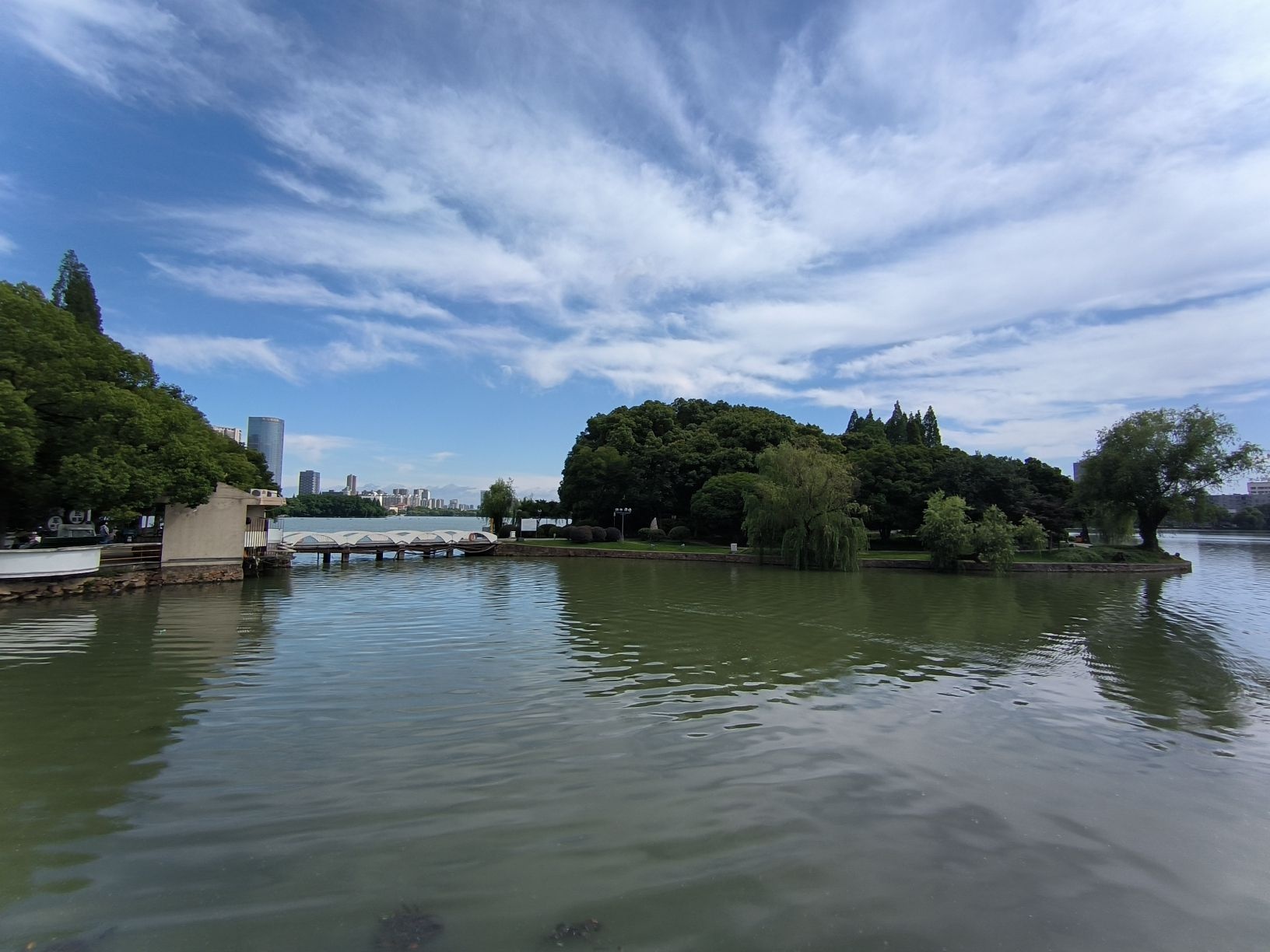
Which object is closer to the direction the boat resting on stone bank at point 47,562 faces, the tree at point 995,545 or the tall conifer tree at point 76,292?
the tree

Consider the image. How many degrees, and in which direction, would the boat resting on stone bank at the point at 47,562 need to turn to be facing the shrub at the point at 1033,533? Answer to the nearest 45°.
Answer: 0° — it already faces it

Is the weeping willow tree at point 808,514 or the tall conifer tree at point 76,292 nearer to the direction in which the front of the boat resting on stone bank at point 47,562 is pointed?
the weeping willow tree

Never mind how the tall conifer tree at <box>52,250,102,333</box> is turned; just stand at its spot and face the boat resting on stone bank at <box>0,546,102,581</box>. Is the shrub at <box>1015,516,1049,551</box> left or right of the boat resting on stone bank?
left

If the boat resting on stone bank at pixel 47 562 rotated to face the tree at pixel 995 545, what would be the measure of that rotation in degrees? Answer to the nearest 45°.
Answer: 0° — it already faces it

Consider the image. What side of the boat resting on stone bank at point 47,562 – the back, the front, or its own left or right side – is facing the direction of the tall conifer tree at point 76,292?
left

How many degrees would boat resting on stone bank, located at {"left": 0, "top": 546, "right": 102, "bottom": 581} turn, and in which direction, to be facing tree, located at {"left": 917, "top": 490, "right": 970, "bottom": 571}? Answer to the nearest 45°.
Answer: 0° — it already faces it

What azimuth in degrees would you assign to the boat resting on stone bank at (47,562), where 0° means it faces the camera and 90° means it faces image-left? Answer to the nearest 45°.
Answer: approximately 270°

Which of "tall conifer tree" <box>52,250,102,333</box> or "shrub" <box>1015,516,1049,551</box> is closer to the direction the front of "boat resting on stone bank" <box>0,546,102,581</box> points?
the shrub
